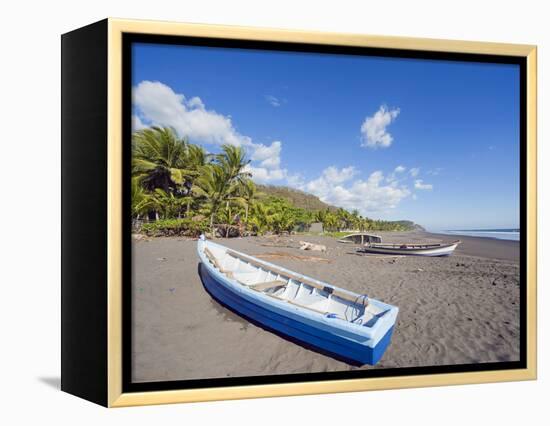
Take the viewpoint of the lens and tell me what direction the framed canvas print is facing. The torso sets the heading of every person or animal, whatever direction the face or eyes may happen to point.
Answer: facing the viewer and to the right of the viewer
